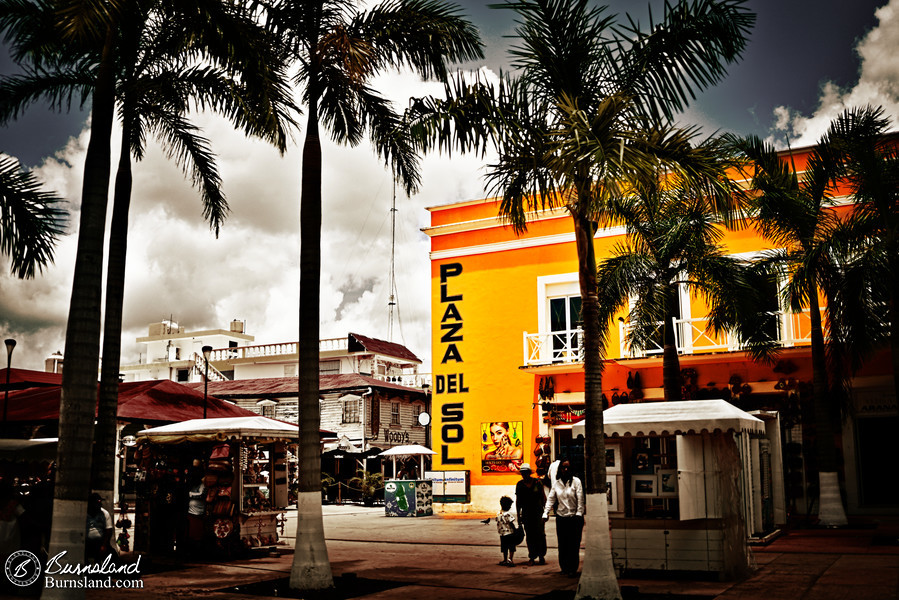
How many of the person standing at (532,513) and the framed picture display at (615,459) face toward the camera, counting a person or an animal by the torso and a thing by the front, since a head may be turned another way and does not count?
2

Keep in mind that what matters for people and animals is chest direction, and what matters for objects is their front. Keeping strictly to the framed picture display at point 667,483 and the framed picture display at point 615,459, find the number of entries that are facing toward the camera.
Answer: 2

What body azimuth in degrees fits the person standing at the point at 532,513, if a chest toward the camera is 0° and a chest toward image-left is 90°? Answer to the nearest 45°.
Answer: approximately 0°

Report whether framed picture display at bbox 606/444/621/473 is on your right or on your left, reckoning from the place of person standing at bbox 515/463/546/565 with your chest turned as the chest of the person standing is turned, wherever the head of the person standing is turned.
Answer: on your left

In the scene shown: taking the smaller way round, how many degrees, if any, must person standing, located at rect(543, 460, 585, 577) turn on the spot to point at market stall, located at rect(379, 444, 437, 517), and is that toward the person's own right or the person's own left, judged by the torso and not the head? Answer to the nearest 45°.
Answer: approximately 180°

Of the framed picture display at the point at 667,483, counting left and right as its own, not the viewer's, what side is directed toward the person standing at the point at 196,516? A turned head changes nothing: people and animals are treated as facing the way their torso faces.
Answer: right

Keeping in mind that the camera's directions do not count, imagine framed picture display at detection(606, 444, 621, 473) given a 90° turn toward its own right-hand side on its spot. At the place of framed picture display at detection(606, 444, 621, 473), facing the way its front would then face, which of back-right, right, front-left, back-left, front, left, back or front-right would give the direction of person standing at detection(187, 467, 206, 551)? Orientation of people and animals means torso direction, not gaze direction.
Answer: front

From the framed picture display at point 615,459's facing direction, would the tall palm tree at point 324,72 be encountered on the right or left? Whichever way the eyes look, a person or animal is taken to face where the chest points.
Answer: on its right
